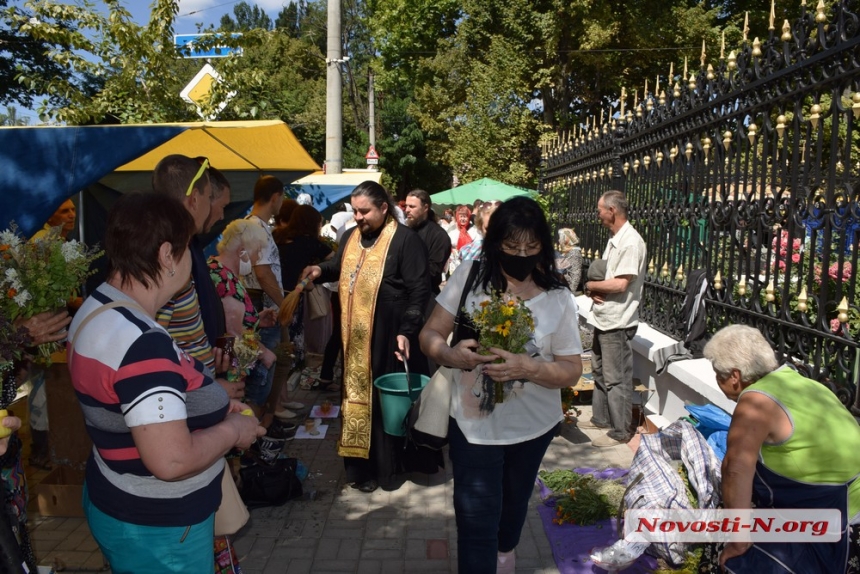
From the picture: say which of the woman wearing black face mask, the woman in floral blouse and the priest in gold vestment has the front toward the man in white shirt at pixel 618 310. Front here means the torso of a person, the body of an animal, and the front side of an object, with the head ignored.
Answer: the woman in floral blouse

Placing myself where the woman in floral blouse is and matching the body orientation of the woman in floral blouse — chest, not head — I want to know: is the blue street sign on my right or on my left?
on my left

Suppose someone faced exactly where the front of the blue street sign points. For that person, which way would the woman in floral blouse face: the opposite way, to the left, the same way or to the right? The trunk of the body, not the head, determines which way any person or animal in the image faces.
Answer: to the left

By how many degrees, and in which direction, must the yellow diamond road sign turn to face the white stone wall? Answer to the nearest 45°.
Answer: approximately 45° to its left

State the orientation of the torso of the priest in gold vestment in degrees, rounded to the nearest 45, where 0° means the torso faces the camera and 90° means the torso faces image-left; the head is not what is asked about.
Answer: approximately 45°

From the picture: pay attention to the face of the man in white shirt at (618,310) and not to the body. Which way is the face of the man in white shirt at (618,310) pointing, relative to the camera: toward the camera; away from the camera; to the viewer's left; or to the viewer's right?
to the viewer's left

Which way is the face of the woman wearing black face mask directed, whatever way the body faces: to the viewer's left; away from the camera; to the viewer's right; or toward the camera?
toward the camera

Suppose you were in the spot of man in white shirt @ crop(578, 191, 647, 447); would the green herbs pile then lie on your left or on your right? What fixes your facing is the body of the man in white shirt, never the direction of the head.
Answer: on your left

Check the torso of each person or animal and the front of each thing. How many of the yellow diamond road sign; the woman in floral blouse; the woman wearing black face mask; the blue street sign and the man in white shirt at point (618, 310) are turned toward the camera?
3

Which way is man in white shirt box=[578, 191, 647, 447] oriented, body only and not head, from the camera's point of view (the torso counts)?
to the viewer's left

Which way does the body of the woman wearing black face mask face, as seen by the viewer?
toward the camera

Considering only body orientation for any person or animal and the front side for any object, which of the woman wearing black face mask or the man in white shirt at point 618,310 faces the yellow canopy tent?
the man in white shirt

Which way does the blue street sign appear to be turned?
toward the camera

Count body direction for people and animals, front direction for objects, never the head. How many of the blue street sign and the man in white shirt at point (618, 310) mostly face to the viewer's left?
1

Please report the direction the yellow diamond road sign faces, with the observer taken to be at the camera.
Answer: facing the viewer

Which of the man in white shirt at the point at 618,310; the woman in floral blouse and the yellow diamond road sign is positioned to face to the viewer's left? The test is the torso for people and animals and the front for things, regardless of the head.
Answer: the man in white shirt
